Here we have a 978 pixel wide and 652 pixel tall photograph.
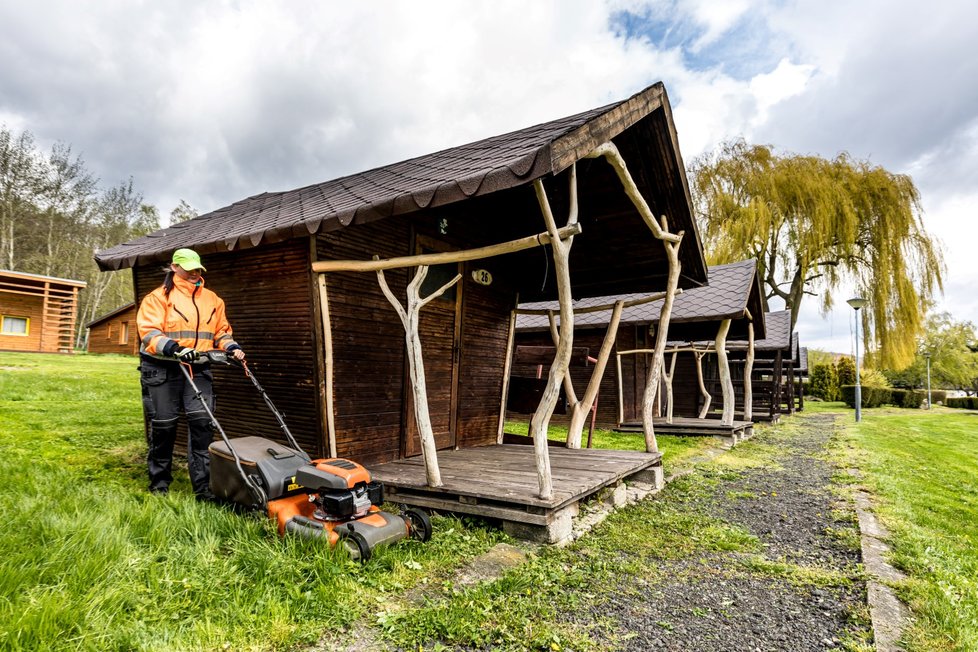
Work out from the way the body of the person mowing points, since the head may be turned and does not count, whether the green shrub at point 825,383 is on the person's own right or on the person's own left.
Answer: on the person's own left

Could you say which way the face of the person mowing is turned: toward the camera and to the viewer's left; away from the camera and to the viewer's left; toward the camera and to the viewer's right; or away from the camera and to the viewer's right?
toward the camera and to the viewer's right

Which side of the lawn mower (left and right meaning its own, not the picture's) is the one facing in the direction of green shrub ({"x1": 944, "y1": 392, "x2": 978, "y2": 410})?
left

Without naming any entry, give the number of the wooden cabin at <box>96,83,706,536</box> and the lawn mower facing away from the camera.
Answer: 0

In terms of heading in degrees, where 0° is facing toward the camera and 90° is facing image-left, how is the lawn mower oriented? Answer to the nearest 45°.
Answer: approximately 315°

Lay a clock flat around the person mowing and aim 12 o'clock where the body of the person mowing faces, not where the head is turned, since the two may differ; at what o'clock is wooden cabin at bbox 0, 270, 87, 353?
The wooden cabin is roughly at 7 o'clock from the person mowing.

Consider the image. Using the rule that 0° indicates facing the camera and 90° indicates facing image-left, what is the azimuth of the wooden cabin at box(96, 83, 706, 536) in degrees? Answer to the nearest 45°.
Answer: approximately 315°

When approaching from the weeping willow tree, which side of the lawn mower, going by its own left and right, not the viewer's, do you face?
left
